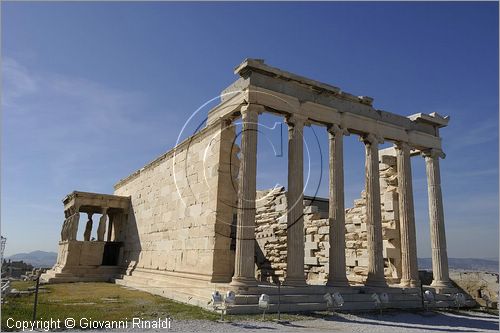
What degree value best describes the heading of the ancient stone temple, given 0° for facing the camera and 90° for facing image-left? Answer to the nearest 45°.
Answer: approximately 315°

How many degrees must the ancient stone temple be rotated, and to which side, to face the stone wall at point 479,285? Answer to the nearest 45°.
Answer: approximately 45° to its left
